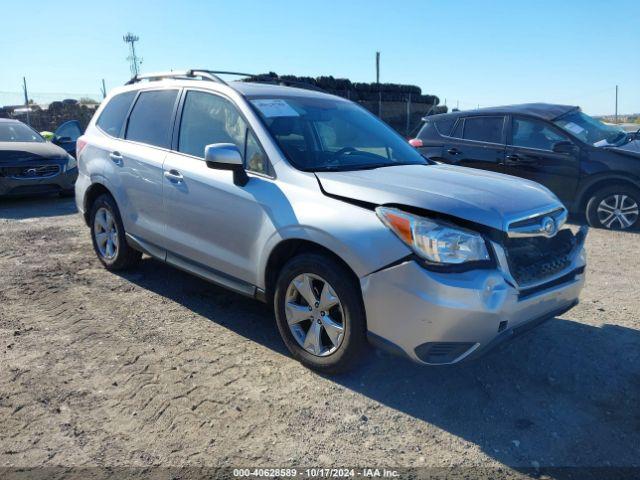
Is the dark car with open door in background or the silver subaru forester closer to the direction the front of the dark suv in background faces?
the silver subaru forester

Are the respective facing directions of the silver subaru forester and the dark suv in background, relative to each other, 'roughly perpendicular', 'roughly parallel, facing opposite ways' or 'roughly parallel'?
roughly parallel

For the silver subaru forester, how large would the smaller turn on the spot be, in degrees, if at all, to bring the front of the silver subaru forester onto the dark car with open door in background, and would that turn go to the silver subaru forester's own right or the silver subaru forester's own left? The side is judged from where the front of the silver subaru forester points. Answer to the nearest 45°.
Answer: approximately 180°

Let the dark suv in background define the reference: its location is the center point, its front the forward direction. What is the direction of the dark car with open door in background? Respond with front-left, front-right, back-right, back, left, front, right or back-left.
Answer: back-right

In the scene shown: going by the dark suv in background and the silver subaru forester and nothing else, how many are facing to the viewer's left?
0

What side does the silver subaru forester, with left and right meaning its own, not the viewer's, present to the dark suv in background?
left

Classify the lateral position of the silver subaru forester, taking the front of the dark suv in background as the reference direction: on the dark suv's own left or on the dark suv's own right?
on the dark suv's own right

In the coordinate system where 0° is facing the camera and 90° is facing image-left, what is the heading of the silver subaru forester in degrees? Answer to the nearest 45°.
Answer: approximately 315°

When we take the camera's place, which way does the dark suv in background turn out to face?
facing the viewer and to the right of the viewer

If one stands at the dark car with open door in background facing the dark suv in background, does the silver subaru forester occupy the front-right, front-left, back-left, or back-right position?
front-right
